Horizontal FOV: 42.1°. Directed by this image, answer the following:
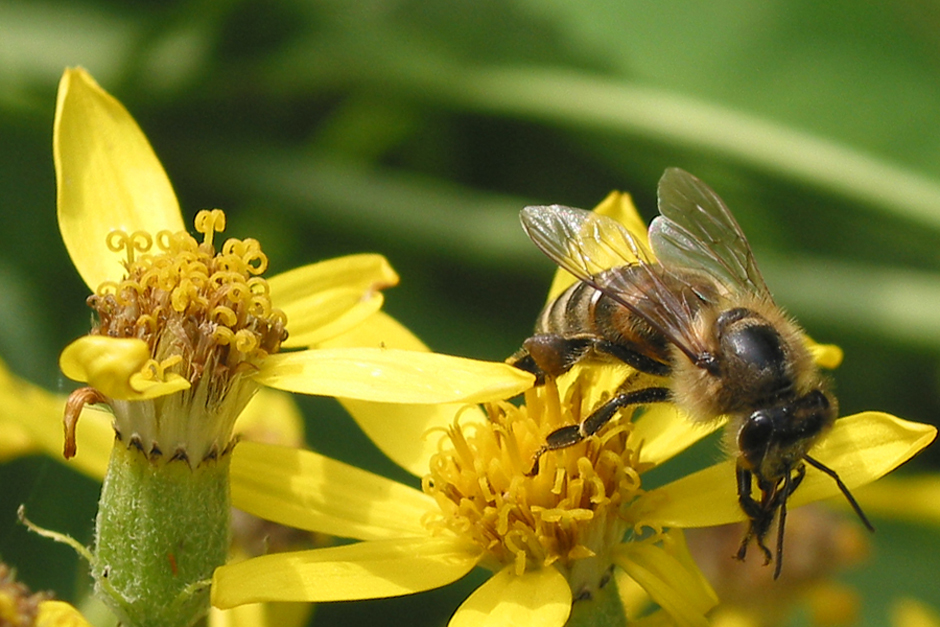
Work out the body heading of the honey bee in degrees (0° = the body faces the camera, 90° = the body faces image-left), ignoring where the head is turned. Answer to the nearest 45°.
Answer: approximately 315°
